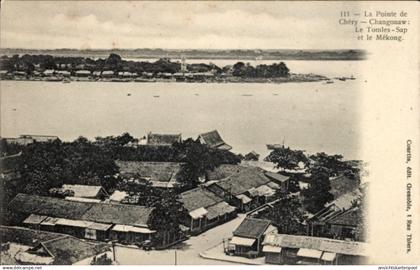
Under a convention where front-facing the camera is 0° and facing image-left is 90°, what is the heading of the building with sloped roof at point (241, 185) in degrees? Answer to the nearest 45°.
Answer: approximately 315°

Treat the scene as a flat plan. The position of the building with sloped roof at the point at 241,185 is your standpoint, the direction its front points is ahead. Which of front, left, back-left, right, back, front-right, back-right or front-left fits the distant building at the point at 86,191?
back-right

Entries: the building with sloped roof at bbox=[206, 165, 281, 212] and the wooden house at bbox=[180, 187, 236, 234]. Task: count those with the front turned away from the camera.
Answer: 0

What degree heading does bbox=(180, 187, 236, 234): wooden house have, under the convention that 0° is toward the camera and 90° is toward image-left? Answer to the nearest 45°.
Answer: approximately 315°
